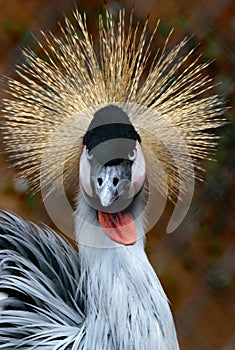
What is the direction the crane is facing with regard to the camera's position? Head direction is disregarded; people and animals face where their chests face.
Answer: facing the viewer and to the right of the viewer
